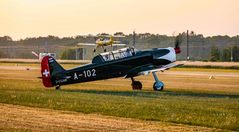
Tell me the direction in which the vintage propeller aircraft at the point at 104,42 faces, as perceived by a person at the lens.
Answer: facing the viewer and to the left of the viewer

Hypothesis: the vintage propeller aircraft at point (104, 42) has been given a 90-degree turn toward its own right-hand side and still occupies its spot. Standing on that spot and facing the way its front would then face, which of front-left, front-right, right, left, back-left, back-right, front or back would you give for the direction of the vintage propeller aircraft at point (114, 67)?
back-left
